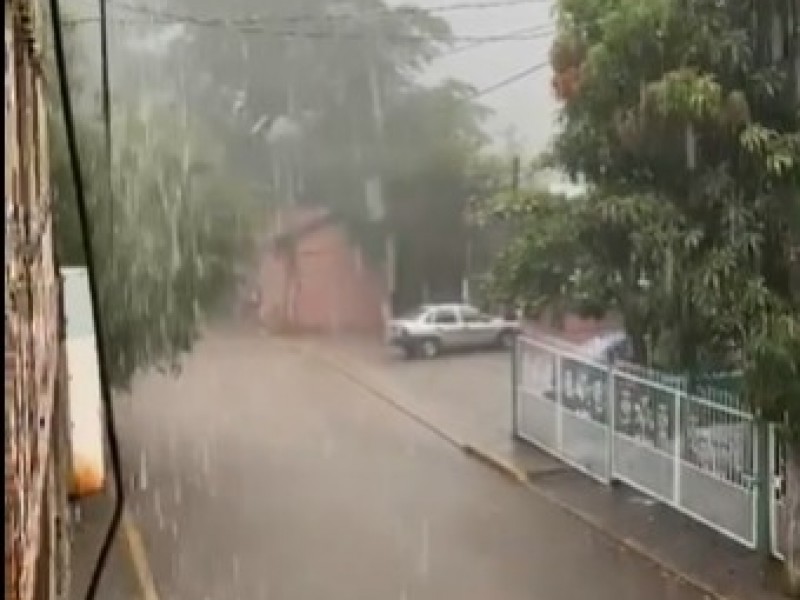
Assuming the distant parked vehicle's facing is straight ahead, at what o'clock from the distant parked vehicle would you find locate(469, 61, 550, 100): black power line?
The black power line is roughly at 4 o'clock from the distant parked vehicle.
